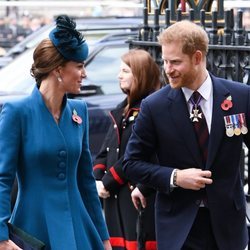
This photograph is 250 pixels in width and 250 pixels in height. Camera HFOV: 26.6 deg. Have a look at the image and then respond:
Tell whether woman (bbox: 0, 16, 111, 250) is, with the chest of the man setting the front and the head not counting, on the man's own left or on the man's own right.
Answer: on the man's own right

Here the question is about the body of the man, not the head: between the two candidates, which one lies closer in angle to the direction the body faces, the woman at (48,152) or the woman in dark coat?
the woman

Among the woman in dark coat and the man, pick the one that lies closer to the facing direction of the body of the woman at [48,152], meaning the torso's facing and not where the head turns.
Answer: the man

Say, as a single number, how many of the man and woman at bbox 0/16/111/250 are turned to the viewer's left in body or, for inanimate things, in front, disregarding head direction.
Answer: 0

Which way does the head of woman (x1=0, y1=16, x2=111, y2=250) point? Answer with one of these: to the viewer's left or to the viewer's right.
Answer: to the viewer's right

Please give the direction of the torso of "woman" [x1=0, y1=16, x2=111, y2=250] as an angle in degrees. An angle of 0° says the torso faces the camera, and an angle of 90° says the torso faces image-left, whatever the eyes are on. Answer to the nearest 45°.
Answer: approximately 315°

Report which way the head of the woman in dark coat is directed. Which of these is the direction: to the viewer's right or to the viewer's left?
to the viewer's left

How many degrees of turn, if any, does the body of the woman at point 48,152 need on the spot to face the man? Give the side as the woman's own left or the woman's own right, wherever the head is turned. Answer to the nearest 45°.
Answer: approximately 45° to the woman's own left

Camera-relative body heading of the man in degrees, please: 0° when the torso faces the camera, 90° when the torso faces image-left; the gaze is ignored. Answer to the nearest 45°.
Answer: approximately 0°

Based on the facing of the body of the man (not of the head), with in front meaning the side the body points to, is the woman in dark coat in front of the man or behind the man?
behind

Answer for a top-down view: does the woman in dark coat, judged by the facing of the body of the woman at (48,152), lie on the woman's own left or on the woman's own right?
on the woman's own left
